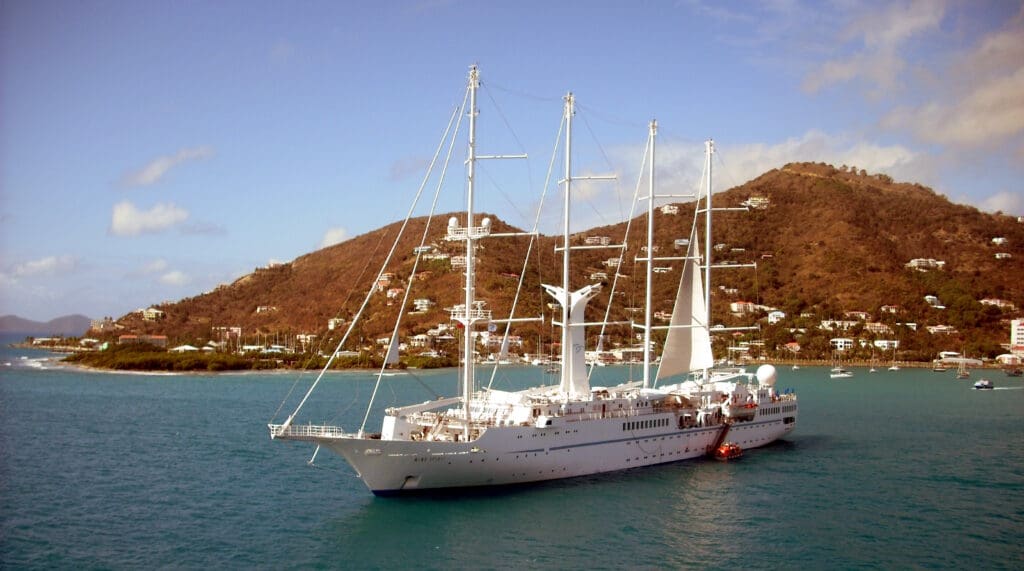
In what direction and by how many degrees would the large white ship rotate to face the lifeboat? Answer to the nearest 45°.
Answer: approximately 180°

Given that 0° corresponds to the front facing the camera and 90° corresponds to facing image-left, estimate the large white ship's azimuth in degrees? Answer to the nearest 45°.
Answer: approximately 45°
